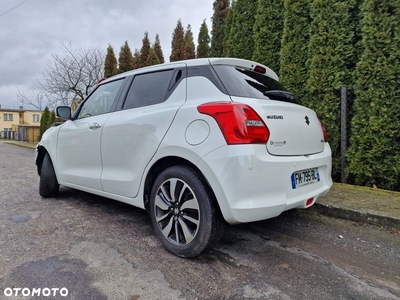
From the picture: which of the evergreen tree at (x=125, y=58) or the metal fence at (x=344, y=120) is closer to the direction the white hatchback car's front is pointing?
the evergreen tree

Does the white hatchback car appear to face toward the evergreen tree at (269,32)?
no

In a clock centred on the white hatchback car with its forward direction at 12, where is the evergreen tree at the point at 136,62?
The evergreen tree is roughly at 1 o'clock from the white hatchback car.

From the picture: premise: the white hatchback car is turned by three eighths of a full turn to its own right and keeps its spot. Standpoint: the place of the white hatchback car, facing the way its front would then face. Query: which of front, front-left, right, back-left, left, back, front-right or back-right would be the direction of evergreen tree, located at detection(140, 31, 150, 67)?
left

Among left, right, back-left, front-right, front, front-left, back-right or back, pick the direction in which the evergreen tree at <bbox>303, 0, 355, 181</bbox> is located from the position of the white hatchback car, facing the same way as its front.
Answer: right

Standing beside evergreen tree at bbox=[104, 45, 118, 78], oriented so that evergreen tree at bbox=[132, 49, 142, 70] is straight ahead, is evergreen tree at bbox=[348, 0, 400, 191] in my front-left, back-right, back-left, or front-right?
front-right

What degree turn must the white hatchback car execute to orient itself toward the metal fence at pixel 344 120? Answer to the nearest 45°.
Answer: approximately 90° to its right

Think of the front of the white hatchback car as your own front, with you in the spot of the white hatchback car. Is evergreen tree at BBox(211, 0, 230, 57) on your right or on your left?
on your right

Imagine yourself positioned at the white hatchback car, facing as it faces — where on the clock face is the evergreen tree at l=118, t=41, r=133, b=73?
The evergreen tree is roughly at 1 o'clock from the white hatchback car.

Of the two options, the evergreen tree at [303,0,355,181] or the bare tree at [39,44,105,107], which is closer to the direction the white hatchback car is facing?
the bare tree

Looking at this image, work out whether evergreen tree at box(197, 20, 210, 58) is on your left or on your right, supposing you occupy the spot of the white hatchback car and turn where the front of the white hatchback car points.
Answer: on your right

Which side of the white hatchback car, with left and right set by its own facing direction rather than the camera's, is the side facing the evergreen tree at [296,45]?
right

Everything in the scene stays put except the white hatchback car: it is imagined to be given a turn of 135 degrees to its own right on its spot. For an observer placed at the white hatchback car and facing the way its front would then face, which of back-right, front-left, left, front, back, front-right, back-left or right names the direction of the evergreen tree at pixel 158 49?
left

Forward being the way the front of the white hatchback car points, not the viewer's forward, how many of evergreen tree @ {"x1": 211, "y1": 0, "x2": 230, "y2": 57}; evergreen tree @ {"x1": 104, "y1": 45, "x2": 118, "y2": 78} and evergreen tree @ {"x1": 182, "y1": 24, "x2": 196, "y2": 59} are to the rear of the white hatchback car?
0

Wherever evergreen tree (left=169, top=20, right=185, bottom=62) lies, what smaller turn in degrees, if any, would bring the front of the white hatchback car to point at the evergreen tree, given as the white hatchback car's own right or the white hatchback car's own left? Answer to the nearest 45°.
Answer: approximately 45° to the white hatchback car's own right

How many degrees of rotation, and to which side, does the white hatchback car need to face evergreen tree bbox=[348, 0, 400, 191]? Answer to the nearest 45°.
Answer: approximately 90° to its right

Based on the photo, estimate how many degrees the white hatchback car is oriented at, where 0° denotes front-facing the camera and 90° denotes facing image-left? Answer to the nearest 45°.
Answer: approximately 135°
